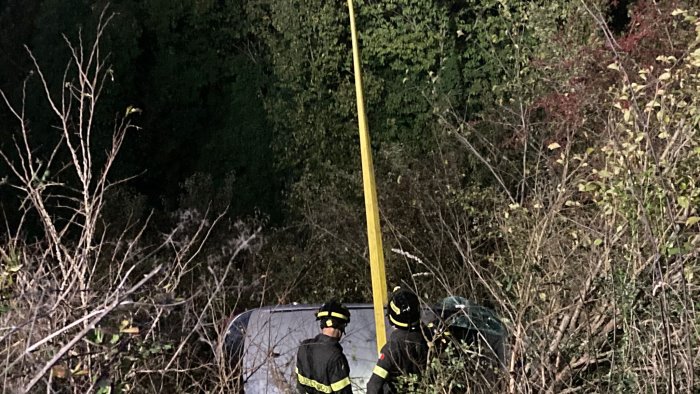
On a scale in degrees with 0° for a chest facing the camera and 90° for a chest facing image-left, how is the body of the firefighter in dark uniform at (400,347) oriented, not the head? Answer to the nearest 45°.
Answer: approximately 135°

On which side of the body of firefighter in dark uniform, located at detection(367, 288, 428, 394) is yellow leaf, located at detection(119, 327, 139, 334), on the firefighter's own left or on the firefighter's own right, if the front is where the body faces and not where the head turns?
on the firefighter's own left

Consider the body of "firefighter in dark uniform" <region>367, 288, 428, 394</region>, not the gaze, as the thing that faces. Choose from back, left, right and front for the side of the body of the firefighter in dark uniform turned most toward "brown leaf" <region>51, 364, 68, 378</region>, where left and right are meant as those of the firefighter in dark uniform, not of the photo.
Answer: left

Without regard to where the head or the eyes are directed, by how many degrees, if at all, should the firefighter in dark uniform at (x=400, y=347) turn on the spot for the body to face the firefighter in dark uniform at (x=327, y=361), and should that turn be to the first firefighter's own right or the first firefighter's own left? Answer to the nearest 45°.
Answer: approximately 45° to the first firefighter's own left
